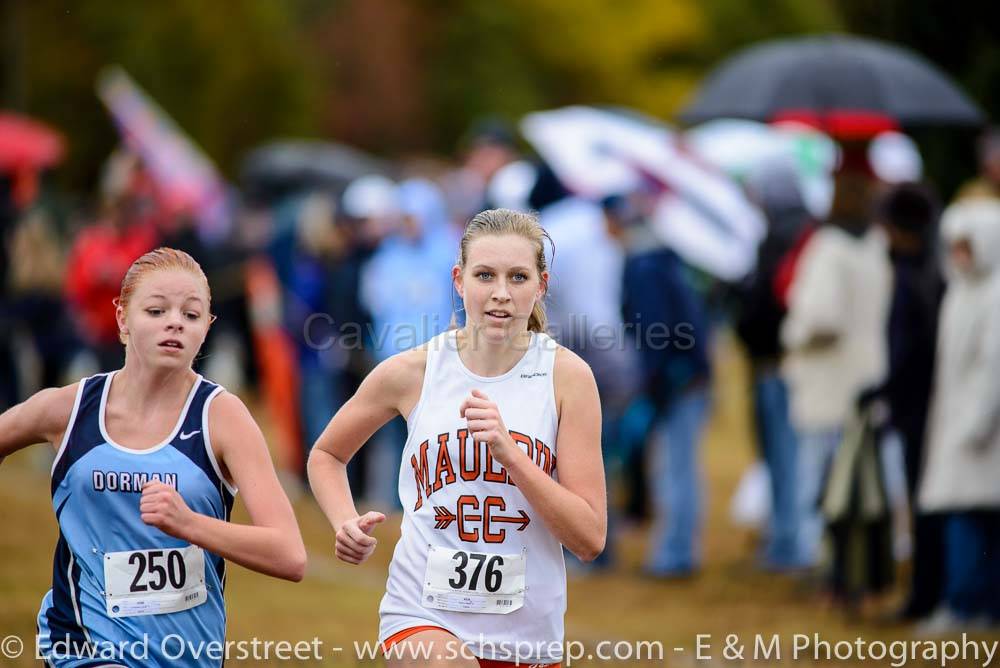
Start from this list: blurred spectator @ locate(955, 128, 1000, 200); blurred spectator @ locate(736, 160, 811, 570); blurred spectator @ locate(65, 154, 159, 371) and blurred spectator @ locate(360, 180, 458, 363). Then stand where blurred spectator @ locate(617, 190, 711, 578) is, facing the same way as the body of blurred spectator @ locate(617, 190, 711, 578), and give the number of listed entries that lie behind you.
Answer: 2

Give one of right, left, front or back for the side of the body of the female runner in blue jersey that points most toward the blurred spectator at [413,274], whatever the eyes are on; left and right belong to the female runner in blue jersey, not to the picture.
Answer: back

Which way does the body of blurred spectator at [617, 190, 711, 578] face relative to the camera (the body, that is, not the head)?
to the viewer's left

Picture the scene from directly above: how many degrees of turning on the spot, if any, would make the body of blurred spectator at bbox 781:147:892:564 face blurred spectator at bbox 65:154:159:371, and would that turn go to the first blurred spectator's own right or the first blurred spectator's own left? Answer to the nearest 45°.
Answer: approximately 45° to the first blurred spectator's own right

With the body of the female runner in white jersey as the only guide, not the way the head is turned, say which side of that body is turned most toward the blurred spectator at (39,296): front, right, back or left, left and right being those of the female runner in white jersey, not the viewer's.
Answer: back

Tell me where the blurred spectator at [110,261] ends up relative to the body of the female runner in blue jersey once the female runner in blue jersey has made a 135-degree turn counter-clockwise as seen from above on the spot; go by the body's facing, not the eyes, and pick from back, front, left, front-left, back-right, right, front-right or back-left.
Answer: front-left

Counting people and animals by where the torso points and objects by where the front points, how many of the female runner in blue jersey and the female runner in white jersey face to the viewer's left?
0

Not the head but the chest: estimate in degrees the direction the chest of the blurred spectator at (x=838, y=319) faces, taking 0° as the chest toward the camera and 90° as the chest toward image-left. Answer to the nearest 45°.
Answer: approximately 45°

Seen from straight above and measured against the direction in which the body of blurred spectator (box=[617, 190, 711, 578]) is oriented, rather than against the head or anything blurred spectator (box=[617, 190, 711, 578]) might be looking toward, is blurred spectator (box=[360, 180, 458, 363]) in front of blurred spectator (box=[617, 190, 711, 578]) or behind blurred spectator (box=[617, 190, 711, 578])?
in front

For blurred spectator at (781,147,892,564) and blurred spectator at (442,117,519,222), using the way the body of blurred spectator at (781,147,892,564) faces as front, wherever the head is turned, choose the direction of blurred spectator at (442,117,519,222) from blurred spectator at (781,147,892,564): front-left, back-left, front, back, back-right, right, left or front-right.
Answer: right

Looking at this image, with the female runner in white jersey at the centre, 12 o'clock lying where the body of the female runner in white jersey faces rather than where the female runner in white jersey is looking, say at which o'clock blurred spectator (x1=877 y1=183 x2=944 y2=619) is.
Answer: The blurred spectator is roughly at 7 o'clock from the female runner in white jersey.
